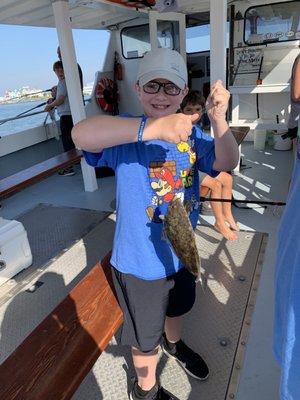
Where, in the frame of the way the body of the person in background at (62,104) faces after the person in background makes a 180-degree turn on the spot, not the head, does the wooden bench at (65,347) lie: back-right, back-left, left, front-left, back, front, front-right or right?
right

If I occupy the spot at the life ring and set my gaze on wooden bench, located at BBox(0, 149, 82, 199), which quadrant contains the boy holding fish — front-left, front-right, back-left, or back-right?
front-left

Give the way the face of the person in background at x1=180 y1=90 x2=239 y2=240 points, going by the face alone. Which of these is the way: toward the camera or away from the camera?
toward the camera

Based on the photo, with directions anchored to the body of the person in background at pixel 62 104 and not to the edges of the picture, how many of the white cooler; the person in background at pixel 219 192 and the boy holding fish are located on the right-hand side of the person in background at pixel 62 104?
0

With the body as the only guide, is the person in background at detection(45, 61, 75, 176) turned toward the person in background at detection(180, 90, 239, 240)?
no

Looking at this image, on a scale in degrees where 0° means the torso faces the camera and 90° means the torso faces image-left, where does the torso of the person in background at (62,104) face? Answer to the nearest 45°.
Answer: approximately 90°

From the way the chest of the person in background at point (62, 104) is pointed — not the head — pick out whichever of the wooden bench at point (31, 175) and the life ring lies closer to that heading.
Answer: the wooden bench

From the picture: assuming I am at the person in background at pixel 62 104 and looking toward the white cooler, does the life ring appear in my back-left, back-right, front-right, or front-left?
back-left

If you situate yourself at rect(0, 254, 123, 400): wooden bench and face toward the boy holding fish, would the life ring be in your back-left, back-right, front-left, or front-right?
front-left

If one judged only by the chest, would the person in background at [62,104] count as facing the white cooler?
no

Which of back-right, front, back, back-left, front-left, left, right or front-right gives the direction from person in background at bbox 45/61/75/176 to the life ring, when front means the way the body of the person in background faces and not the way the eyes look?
back-right

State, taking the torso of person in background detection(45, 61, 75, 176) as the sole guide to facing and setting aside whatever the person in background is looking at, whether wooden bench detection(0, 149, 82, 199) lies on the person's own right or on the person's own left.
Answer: on the person's own left

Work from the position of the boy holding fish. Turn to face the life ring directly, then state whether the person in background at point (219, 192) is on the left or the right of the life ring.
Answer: right

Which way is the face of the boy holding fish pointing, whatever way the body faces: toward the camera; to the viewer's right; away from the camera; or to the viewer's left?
toward the camera

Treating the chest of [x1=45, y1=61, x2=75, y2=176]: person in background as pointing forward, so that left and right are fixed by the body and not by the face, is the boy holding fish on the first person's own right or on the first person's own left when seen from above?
on the first person's own left
